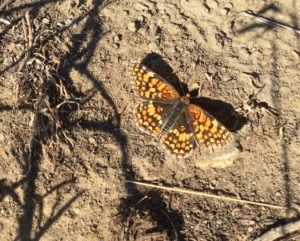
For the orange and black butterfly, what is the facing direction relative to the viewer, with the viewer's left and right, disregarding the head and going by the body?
facing away from the viewer and to the right of the viewer
